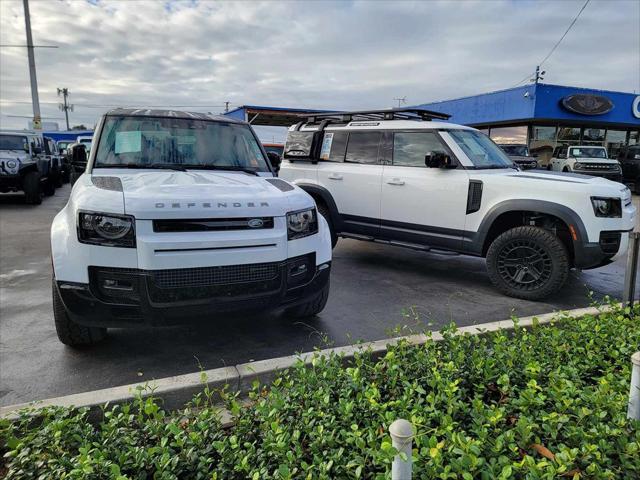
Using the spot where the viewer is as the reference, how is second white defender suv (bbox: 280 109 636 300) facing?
facing the viewer and to the right of the viewer

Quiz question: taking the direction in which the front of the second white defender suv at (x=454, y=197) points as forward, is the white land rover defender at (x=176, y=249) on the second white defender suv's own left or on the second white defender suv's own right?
on the second white defender suv's own right

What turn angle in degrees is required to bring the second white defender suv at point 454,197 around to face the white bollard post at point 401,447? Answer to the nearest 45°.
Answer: approximately 45° to its right

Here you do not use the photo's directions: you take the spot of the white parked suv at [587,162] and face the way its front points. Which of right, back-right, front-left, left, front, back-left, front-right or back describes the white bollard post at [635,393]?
front-right

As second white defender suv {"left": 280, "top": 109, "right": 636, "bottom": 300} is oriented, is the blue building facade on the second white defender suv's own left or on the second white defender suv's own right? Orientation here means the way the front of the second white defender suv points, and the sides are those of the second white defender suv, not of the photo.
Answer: on the second white defender suv's own left

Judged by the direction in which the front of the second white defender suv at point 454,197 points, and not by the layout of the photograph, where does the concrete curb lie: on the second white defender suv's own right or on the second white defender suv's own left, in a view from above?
on the second white defender suv's own right

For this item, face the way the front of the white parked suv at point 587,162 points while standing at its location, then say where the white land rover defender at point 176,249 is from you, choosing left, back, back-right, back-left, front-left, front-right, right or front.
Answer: front-right

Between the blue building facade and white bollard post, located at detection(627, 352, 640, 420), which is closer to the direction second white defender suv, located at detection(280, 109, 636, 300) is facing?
the white bollard post

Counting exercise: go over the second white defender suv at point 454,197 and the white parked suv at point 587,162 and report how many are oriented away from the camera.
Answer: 0

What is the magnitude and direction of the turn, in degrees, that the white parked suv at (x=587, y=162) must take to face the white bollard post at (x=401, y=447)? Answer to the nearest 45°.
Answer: approximately 45° to its right
